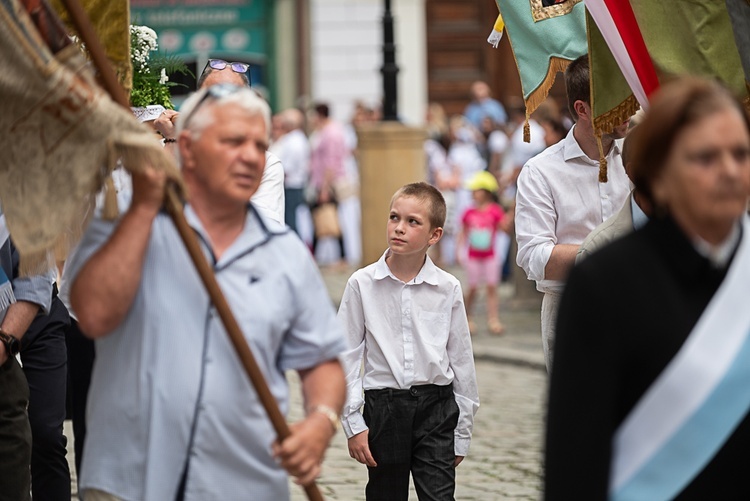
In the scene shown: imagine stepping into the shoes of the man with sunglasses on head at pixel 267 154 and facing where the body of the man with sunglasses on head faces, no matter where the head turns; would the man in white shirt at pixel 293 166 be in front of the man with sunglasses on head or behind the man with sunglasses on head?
behind

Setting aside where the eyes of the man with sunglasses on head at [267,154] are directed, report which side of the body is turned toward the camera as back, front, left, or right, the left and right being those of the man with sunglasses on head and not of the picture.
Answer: front

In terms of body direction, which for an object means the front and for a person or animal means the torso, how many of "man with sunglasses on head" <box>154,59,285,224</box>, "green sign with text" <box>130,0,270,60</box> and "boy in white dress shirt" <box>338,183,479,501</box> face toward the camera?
3

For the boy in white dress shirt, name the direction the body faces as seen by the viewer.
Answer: toward the camera

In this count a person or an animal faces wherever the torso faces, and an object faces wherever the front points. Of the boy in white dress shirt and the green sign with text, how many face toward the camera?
2

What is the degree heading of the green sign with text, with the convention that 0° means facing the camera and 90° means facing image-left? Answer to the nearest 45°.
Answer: approximately 0°

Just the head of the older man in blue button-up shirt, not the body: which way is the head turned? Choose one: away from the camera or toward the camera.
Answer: toward the camera

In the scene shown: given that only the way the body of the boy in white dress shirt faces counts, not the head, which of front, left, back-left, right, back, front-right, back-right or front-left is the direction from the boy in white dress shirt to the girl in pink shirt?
back
